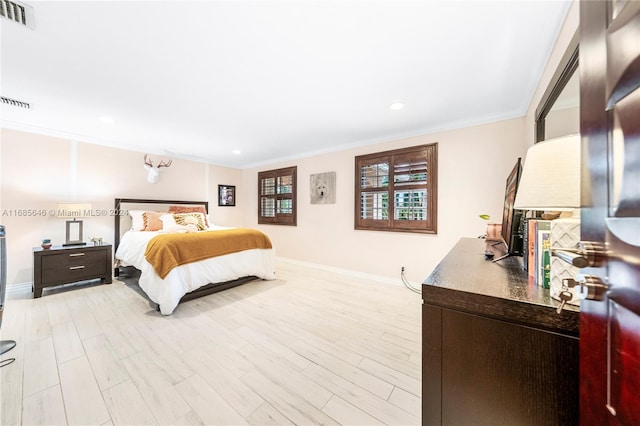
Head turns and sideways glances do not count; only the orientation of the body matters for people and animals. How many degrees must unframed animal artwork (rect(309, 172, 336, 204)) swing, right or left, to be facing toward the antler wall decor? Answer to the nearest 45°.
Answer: approximately 45° to its right

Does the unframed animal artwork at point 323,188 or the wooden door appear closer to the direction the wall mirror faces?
the unframed animal artwork

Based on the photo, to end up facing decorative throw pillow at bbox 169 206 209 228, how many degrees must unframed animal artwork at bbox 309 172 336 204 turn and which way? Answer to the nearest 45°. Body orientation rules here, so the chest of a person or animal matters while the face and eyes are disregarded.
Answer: approximately 45° to its right

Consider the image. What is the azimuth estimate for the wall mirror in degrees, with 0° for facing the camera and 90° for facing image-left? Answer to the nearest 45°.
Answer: approximately 90°

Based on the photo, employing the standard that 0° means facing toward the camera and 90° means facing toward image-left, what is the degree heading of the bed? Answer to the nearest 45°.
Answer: approximately 315°

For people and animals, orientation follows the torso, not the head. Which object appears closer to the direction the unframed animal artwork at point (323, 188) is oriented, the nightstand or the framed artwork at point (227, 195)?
the nightstand

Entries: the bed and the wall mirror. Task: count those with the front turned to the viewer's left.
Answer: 1

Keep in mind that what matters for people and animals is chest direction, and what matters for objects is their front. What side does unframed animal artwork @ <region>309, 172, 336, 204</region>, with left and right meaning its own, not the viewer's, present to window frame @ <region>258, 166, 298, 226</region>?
right

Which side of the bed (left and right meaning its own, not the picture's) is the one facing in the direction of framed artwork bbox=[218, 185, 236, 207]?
left

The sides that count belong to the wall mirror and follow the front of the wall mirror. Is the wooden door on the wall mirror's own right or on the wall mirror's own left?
on the wall mirror's own left
